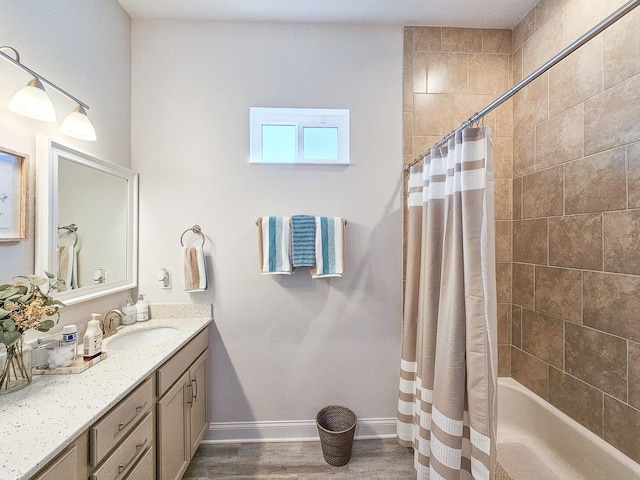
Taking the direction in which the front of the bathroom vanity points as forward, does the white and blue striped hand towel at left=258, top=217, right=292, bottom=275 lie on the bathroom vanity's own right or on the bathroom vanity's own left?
on the bathroom vanity's own left

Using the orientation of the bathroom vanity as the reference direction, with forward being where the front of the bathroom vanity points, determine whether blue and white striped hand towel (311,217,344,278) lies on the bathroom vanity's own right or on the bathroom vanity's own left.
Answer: on the bathroom vanity's own left

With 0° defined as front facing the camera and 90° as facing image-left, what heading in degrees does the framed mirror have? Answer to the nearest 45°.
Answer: approximately 315°

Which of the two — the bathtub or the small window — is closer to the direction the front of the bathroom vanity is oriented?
the bathtub
